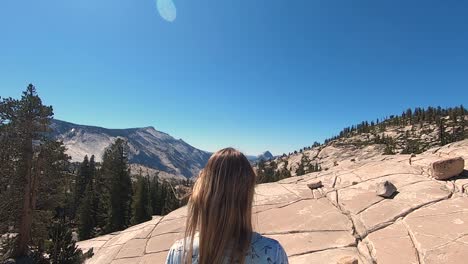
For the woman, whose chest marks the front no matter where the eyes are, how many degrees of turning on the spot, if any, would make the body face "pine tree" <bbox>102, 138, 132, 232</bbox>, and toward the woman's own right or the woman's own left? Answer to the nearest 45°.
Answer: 0° — they already face it

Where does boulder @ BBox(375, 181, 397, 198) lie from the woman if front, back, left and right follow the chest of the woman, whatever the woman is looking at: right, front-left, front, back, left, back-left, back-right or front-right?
front-right

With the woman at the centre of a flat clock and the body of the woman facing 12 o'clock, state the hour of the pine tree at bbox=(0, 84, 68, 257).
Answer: The pine tree is roughly at 11 o'clock from the woman.

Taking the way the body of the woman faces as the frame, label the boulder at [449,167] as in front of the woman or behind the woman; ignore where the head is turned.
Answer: in front

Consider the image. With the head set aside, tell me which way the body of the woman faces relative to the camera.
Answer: away from the camera

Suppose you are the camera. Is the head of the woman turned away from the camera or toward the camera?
away from the camera

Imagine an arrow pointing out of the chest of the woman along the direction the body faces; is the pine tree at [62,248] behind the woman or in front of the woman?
in front

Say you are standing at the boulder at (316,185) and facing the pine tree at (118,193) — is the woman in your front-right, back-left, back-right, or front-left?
back-left
